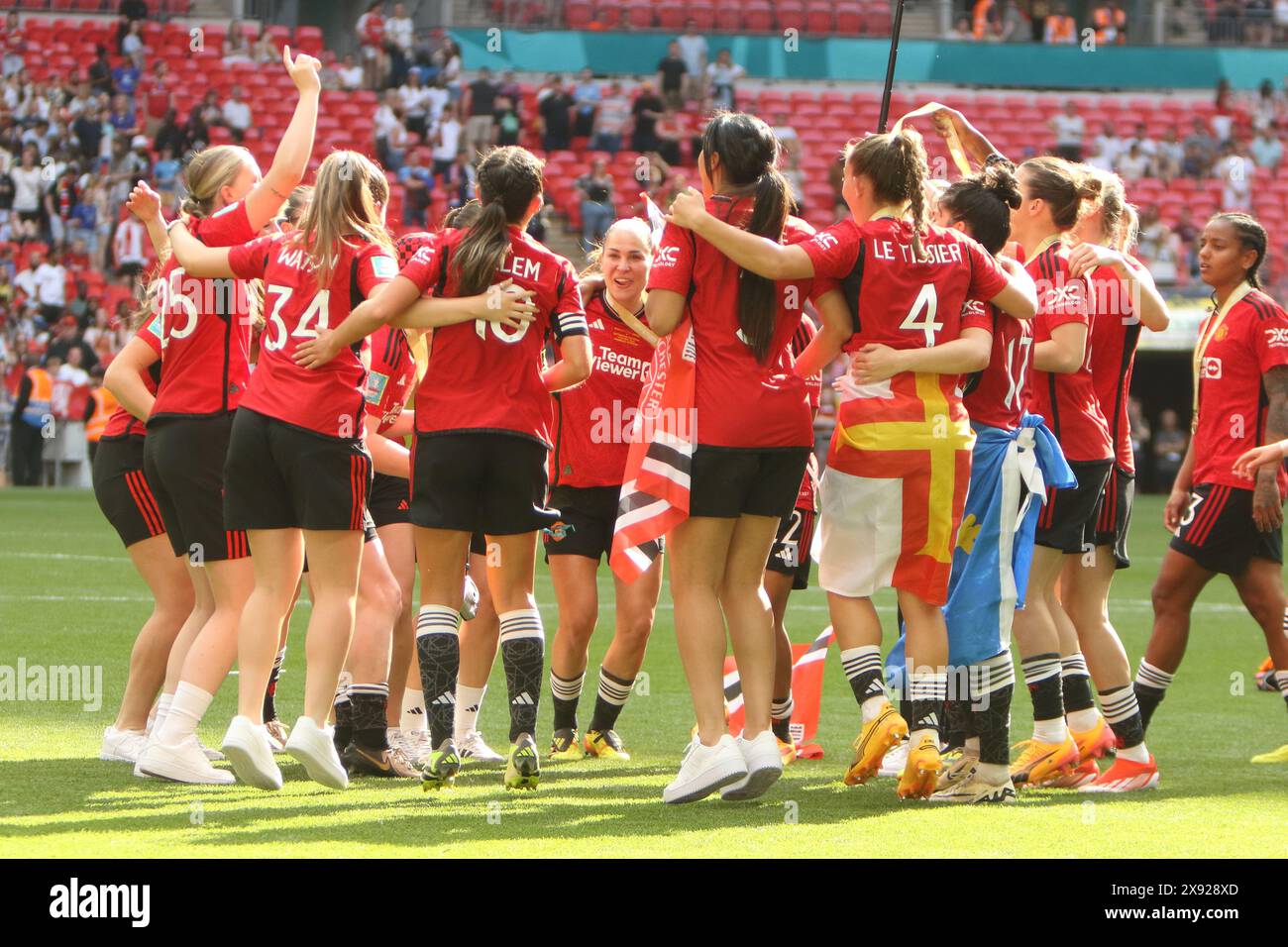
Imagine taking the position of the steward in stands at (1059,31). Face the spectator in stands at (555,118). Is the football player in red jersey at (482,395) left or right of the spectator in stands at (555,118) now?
left

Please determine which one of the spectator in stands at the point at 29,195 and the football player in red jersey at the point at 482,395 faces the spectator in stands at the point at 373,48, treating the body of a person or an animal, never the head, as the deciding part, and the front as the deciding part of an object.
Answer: the football player in red jersey

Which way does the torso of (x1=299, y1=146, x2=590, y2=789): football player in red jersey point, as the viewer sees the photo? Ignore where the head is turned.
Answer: away from the camera

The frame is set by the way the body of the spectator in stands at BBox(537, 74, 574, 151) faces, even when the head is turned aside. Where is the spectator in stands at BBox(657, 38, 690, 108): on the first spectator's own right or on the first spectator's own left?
on the first spectator's own left

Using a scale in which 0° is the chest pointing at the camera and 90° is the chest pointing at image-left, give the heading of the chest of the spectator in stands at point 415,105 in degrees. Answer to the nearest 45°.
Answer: approximately 0°

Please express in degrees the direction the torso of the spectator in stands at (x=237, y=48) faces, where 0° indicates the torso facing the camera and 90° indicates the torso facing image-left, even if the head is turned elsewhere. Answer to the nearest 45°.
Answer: approximately 0°
